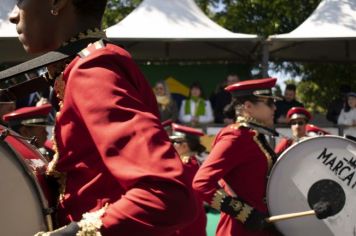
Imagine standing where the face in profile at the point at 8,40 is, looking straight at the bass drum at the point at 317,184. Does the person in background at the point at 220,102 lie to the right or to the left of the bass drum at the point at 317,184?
left

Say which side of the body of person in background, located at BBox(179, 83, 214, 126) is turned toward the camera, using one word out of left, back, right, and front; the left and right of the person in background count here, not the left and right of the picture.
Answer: front

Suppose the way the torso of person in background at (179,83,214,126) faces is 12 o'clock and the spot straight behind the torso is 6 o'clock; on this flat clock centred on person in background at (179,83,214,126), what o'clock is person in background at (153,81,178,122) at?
person in background at (153,81,178,122) is roughly at 2 o'clock from person in background at (179,83,214,126).

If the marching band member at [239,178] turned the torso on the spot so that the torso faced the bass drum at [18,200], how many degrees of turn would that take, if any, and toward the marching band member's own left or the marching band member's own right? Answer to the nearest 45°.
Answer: approximately 90° to the marching band member's own right

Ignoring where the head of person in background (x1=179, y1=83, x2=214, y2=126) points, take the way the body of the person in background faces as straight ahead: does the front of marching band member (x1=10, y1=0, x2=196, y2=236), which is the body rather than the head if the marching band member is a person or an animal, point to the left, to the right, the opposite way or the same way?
to the right

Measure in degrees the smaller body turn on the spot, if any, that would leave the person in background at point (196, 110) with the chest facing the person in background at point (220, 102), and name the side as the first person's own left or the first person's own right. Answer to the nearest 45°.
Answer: approximately 135° to the first person's own left

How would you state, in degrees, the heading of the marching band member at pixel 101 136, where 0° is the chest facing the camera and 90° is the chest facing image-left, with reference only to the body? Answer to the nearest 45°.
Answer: approximately 90°

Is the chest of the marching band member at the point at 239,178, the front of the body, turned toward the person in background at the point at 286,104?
no

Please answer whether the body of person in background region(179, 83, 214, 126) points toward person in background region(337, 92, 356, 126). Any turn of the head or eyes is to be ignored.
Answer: no
